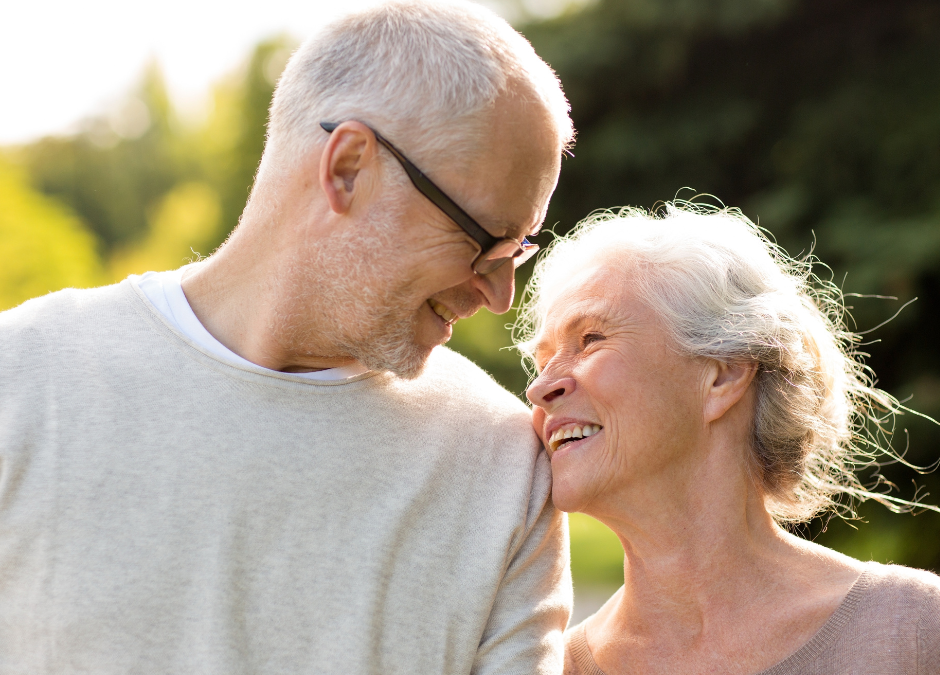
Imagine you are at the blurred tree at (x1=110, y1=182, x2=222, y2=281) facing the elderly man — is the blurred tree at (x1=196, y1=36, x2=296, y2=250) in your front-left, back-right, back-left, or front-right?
front-left

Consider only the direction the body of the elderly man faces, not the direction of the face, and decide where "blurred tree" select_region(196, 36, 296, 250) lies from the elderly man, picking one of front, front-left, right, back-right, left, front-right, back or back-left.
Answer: back-left

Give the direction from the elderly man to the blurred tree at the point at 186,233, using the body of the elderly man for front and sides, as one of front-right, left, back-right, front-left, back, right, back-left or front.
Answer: back-left

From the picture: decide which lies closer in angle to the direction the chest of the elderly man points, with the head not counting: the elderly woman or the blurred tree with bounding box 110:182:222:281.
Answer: the elderly woman

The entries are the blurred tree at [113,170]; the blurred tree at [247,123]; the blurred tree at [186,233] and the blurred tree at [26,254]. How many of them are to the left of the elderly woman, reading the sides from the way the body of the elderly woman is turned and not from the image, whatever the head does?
0

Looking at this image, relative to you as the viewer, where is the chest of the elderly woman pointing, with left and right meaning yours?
facing the viewer and to the left of the viewer

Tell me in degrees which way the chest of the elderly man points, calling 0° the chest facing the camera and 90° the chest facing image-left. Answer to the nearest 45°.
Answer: approximately 315°

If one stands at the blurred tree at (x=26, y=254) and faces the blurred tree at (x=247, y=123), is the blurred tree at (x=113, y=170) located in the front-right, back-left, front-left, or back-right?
front-left

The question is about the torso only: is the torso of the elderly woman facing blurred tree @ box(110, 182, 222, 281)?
no

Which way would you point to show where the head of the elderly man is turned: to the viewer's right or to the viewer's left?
to the viewer's right

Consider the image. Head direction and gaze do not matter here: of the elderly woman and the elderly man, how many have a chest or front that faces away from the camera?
0

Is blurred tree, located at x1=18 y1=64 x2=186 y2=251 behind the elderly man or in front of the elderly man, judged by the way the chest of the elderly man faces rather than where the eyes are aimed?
behind

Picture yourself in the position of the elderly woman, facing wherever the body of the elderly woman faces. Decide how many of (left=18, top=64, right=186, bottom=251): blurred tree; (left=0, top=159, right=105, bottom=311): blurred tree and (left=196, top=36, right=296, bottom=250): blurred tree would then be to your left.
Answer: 0

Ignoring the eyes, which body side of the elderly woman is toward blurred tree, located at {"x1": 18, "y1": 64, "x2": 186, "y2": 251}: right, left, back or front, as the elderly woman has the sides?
right
